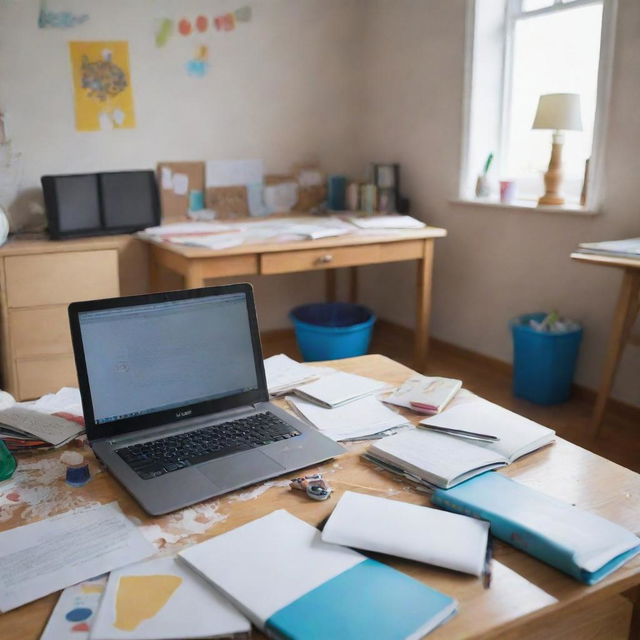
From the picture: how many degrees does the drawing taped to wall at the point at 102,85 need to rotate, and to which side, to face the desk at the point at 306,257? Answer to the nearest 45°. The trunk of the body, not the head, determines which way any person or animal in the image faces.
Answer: approximately 45° to its left

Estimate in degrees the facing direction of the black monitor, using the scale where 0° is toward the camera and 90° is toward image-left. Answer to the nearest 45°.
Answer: approximately 0°

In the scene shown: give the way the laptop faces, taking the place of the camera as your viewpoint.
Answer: facing the viewer and to the right of the viewer

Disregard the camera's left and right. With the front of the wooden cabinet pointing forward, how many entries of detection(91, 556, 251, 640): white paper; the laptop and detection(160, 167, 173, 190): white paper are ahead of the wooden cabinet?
2

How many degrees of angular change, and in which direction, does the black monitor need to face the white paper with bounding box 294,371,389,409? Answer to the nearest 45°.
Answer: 0° — it already faces it

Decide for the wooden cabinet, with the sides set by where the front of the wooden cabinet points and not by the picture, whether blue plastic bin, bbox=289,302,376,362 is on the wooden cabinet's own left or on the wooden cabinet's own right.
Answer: on the wooden cabinet's own left

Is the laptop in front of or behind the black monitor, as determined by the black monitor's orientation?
in front

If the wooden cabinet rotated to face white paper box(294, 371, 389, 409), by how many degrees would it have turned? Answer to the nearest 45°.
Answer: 0° — it already faces it

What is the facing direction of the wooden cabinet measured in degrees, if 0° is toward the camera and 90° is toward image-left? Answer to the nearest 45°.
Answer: approximately 0°

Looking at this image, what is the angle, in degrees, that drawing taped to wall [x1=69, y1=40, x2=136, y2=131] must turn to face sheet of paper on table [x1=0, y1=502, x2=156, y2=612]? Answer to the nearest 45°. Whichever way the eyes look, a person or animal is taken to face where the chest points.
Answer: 0° — it already faces it
